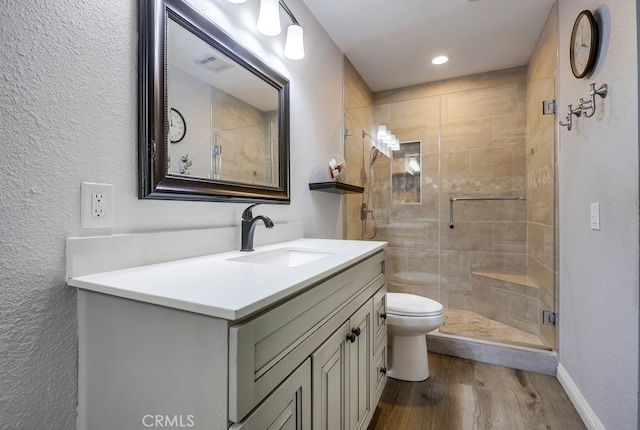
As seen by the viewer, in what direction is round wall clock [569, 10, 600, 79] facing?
to the viewer's left

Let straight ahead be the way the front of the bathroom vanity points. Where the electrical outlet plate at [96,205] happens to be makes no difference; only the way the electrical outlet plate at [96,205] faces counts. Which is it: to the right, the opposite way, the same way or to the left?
the same way

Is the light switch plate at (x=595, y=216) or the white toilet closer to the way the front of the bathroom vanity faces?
the light switch plate

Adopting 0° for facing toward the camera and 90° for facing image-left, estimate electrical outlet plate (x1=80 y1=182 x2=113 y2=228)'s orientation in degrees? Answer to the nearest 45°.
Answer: approximately 315°

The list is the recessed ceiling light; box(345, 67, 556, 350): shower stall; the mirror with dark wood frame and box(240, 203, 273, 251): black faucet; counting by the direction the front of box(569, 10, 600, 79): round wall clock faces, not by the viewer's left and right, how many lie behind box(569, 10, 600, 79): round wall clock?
0

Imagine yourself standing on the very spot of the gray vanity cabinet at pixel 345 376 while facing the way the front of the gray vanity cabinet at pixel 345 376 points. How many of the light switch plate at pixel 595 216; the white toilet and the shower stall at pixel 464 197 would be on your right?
0

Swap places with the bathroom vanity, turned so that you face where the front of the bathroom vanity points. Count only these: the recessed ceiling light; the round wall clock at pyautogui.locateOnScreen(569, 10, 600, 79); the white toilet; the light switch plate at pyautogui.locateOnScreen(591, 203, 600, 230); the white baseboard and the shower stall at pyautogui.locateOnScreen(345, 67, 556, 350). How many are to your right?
0

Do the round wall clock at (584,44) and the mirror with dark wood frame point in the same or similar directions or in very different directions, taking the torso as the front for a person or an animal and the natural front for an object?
very different directions

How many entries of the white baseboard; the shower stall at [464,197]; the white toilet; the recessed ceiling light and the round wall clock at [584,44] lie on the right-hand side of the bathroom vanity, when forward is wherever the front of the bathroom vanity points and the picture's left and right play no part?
0

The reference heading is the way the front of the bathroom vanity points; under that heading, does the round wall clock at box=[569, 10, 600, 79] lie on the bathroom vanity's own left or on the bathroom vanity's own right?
on the bathroom vanity's own left

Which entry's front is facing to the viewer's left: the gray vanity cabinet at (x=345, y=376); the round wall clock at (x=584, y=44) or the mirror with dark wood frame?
the round wall clock

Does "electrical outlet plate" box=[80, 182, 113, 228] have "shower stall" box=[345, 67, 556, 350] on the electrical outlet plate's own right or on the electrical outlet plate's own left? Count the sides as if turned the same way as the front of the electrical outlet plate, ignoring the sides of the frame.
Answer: on the electrical outlet plate's own left

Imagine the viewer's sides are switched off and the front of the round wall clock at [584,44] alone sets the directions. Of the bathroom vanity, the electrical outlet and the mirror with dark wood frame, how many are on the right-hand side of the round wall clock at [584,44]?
0

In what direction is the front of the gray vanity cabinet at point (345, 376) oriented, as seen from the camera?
facing the viewer and to the right of the viewer
